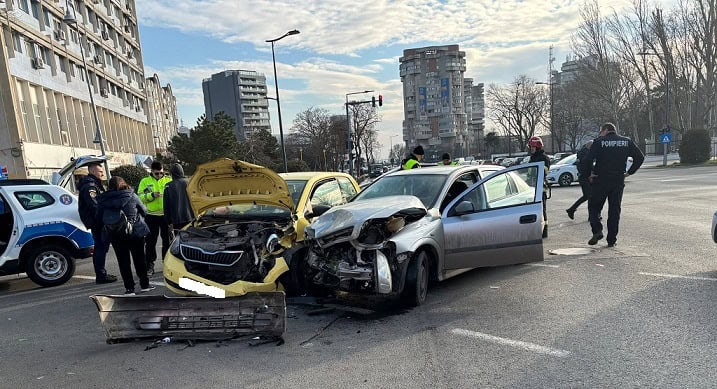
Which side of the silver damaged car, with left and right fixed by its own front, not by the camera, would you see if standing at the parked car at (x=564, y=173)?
back

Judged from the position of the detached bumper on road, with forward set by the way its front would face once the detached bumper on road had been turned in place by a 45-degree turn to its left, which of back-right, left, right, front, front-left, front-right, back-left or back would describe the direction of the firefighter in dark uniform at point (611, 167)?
front-left

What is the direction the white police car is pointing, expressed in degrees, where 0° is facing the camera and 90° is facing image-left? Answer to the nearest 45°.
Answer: approximately 90°

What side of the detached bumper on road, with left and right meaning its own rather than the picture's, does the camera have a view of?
front

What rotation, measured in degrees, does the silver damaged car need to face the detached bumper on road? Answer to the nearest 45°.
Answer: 0° — it already faces it

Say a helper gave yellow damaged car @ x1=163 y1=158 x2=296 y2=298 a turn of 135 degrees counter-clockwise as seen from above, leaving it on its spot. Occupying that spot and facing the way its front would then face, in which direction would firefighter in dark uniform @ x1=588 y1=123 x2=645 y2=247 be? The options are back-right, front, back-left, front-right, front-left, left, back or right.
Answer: front

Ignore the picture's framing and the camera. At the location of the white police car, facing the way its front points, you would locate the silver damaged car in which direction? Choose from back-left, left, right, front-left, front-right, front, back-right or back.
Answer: back-left

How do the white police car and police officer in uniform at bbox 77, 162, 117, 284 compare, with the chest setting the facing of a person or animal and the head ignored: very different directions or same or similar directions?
very different directions

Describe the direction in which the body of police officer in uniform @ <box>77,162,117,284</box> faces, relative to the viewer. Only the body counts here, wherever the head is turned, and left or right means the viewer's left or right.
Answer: facing to the right of the viewer

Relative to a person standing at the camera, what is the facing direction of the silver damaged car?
facing the viewer and to the left of the viewer

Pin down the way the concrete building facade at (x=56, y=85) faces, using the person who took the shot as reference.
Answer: facing the viewer and to the right of the viewer

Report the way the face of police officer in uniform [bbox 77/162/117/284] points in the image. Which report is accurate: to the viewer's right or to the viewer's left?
to the viewer's right

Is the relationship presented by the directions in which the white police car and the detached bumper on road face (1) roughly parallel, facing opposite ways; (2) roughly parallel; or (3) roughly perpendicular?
roughly perpendicular
